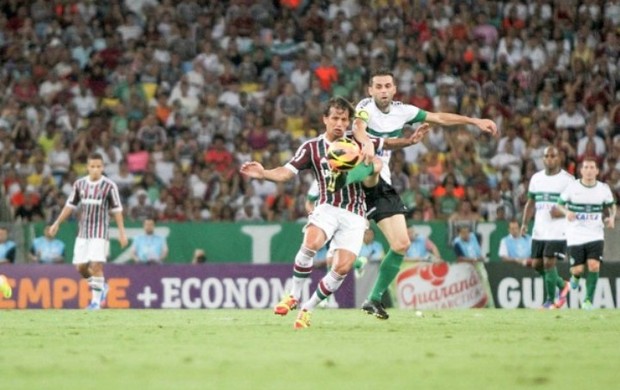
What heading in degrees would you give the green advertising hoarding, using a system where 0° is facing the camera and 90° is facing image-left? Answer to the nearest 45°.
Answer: approximately 0°

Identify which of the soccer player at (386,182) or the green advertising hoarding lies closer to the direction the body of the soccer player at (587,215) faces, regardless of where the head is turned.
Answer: the soccer player

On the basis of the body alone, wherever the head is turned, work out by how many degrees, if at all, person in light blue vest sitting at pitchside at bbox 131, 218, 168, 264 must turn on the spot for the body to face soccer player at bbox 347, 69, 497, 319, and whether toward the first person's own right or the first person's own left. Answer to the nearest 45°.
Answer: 0° — they already face them

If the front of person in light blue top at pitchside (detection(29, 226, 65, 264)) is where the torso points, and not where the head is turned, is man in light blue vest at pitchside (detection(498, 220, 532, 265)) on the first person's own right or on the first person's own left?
on the first person's own left

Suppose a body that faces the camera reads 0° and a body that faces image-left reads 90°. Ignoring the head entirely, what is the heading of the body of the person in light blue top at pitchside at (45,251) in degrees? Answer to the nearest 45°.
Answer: approximately 0°

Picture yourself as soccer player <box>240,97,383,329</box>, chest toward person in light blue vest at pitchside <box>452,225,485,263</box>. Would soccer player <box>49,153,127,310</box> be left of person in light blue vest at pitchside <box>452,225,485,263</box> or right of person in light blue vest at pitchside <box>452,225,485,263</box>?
left

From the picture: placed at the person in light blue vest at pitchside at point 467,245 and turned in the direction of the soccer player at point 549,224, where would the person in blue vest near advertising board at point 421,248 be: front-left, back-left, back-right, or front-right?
back-right
